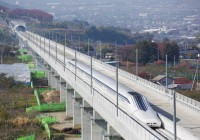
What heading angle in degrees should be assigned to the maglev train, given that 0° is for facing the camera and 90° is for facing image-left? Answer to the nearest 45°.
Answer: approximately 315°

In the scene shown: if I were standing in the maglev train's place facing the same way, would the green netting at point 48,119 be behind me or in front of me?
behind

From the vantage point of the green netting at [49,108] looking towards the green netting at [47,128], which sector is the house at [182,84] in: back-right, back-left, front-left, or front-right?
back-left

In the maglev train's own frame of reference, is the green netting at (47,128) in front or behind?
behind

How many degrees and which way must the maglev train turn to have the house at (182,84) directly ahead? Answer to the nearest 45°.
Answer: approximately 135° to its left

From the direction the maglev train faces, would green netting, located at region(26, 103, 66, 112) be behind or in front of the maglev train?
behind
